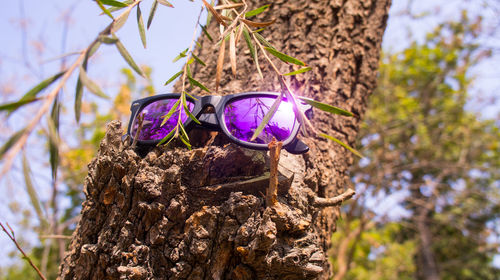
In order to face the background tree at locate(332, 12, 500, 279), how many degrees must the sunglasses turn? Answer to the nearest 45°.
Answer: approximately 180°

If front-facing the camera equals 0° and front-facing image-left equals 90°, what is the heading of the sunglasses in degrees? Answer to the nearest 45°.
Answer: approximately 45°
